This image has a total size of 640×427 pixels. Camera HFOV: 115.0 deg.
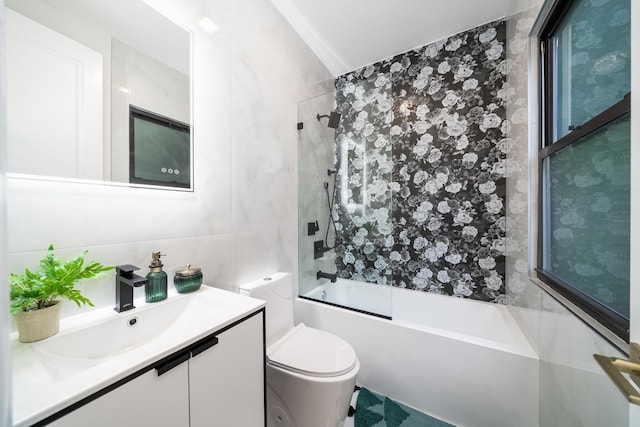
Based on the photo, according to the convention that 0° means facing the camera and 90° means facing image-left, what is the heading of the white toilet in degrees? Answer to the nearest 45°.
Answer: approximately 315°

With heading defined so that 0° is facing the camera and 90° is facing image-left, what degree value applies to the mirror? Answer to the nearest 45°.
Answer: approximately 315°

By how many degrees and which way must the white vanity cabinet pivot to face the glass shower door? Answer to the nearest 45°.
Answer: approximately 90° to its left

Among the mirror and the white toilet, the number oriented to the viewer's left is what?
0

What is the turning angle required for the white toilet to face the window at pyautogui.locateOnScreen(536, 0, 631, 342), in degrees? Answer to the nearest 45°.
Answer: approximately 45° to its left

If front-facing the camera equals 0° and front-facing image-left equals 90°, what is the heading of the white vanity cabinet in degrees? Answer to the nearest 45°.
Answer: approximately 315°
